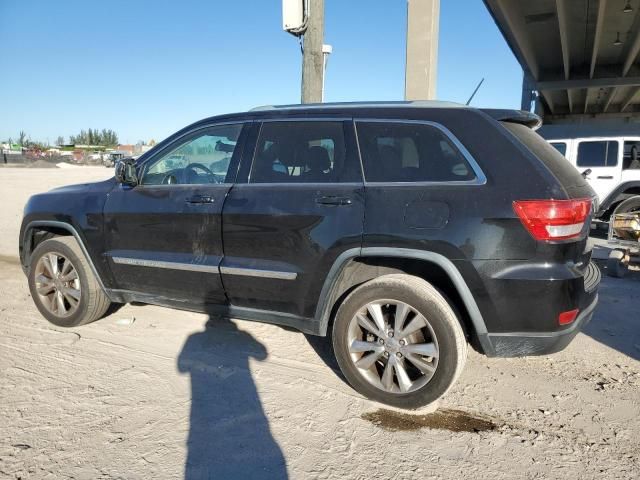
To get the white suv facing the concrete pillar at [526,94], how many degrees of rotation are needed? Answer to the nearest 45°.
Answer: approximately 90° to its right

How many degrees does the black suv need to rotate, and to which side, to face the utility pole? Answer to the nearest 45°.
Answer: approximately 45° to its right

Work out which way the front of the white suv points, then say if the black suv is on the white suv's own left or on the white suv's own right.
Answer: on the white suv's own left

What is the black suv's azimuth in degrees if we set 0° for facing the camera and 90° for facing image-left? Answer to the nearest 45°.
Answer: approximately 135°

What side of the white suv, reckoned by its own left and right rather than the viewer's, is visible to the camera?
left

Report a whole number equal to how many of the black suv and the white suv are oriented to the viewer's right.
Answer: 0
